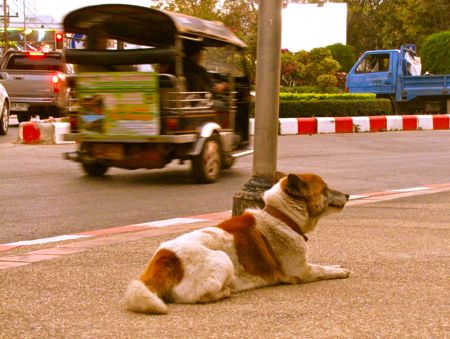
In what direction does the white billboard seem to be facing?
toward the camera

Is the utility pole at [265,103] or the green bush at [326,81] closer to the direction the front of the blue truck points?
the green bush

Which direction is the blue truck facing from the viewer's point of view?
to the viewer's left

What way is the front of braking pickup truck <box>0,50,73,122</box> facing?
away from the camera

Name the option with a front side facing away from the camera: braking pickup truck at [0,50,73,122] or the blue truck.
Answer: the braking pickup truck

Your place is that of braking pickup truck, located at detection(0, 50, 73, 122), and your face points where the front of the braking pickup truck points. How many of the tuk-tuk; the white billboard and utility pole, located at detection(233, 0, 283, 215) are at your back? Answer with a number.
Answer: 2

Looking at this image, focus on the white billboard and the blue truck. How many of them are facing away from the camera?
0

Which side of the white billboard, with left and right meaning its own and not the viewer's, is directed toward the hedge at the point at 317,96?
front

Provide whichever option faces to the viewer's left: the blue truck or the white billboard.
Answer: the blue truck

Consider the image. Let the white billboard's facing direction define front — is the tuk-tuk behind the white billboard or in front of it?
in front

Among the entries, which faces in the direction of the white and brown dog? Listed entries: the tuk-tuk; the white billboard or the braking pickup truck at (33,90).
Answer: the white billboard

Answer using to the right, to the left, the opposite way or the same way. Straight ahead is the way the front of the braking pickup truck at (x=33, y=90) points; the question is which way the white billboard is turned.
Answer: the opposite way

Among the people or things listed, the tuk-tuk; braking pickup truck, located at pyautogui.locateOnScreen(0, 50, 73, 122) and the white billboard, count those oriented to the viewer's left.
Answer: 0

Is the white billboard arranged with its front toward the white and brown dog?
yes
